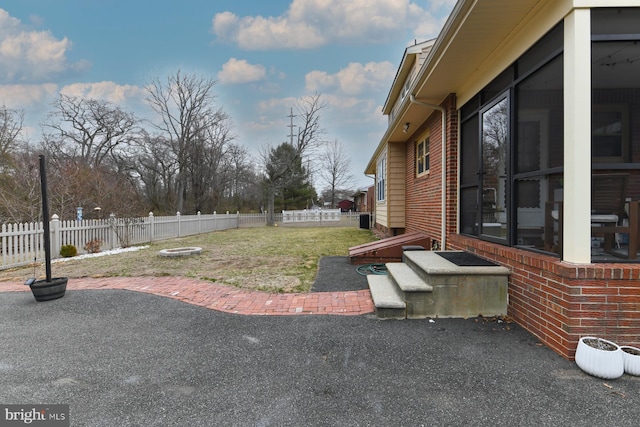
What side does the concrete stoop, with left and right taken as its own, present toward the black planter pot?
front

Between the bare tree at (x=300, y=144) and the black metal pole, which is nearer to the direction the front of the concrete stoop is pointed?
the black metal pole

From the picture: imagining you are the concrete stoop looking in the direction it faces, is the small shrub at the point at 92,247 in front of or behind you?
in front

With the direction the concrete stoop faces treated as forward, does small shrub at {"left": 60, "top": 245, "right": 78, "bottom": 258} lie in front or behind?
in front

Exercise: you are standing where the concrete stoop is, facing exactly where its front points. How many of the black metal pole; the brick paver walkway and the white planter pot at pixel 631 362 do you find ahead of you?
2

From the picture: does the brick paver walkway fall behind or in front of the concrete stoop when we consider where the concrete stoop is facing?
in front

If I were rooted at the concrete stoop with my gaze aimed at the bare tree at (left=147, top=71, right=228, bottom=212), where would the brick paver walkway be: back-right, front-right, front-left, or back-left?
front-left

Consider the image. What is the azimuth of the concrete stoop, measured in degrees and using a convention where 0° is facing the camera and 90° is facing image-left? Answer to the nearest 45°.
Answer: approximately 90°

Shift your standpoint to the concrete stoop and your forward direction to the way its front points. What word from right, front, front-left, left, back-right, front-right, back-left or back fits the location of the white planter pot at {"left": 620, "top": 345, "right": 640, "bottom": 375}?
back-left

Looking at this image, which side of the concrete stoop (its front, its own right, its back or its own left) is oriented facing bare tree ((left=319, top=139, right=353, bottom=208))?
right
